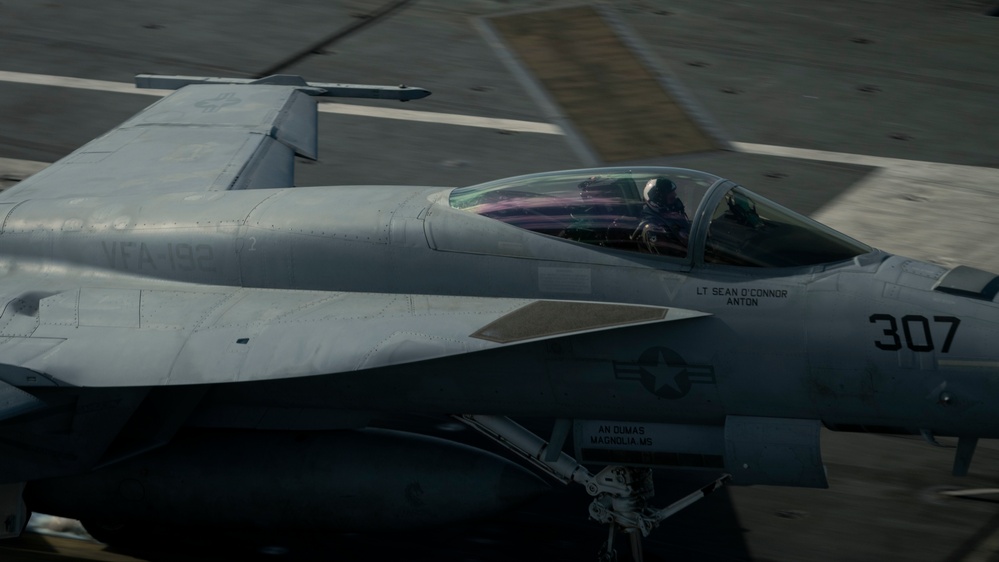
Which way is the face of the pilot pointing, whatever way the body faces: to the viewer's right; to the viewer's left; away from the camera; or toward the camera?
to the viewer's right

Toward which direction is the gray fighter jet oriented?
to the viewer's right
